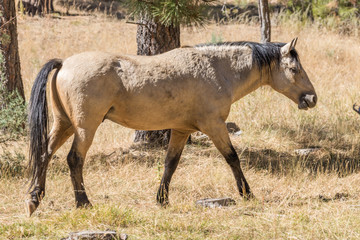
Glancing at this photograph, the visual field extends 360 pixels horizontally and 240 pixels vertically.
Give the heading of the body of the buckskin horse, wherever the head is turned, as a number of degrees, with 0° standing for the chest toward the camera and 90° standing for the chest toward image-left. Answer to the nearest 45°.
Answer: approximately 270°

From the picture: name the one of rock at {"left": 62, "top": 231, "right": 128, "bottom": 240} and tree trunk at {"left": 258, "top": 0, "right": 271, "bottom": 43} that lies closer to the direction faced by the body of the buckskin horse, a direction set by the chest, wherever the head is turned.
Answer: the tree trunk

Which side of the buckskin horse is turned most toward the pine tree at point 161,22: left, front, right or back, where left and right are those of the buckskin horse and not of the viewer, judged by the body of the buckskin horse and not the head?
left

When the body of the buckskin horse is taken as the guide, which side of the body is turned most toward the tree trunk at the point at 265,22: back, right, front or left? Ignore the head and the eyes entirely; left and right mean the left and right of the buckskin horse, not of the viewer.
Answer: left

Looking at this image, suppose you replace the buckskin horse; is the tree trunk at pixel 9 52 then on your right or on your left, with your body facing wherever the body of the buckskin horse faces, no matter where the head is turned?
on your left

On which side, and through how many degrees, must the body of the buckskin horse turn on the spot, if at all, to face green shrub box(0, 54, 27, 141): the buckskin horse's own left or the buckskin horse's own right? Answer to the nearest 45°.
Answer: approximately 135° to the buckskin horse's own left

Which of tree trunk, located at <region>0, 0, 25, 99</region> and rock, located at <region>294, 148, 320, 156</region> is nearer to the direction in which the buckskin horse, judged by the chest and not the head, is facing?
the rock
